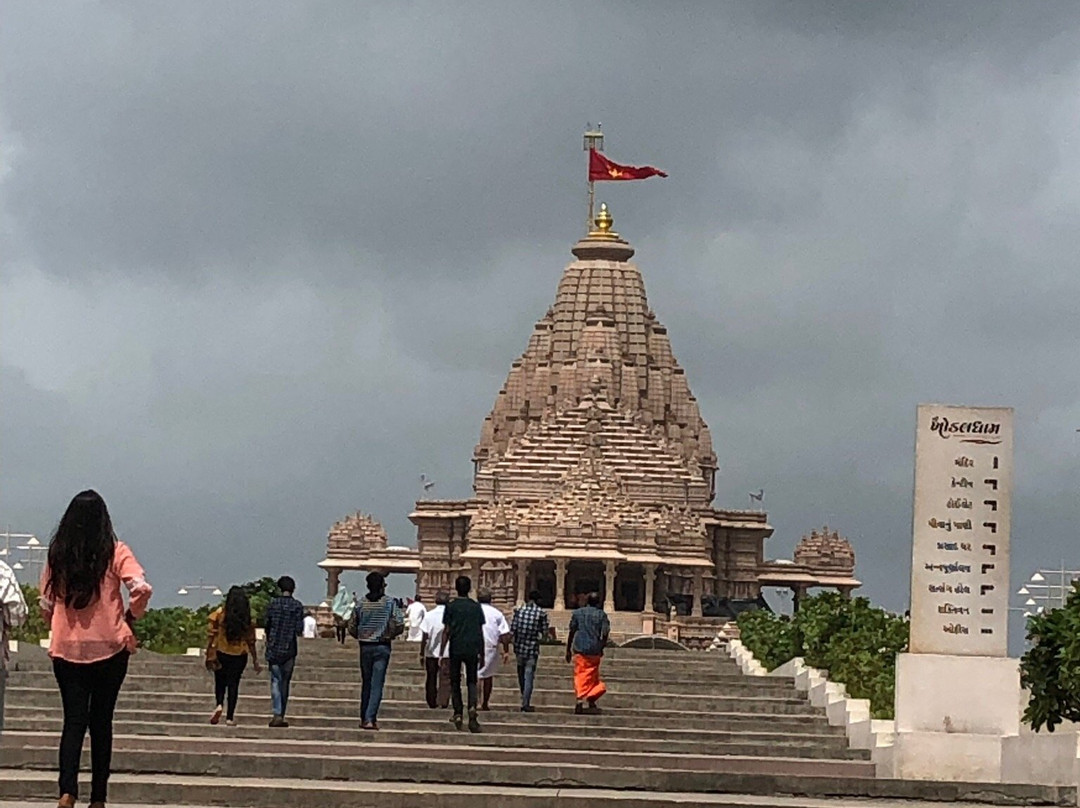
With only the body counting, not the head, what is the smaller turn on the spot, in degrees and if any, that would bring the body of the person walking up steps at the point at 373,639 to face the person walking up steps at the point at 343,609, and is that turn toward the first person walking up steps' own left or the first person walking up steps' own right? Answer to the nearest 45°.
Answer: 0° — they already face them

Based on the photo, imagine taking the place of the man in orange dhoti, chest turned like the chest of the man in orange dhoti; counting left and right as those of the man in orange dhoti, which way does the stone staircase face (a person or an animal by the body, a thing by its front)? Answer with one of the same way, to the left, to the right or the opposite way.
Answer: the opposite way

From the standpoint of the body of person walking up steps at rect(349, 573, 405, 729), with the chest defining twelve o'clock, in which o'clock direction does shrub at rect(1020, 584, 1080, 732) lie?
The shrub is roughly at 4 o'clock from the person walking up steps.

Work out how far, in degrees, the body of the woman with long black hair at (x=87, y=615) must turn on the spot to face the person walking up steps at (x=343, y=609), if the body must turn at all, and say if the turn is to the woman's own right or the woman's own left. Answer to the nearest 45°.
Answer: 0° — they already face them

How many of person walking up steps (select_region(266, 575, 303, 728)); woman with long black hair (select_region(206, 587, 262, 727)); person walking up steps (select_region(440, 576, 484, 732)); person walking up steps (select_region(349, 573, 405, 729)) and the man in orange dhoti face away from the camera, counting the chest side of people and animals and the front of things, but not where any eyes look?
5

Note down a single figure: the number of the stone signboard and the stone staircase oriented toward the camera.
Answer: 2

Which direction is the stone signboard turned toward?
toward the camera

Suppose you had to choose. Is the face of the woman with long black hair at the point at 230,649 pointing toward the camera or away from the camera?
away from the camera

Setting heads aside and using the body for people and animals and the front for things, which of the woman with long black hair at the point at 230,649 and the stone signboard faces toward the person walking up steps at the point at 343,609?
the woman with long black hair

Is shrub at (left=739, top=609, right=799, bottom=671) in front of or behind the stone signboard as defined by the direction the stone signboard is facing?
behind

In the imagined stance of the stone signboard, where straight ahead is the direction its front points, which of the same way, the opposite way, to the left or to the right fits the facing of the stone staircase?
the same way

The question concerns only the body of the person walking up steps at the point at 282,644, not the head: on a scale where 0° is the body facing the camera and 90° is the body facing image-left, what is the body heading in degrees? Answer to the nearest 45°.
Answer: approximately 180°

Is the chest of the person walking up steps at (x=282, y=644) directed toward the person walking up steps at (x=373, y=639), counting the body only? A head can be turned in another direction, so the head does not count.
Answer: no

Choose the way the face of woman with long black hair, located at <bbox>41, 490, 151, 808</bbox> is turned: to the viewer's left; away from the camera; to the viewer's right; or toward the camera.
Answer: away from the camera

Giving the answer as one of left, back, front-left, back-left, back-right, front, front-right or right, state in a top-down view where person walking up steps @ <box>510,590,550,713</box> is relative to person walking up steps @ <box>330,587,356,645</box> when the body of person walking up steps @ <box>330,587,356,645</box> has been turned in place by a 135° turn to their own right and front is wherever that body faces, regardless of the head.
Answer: front-right

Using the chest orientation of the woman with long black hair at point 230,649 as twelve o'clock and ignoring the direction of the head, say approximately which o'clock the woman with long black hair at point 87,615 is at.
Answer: the woman with long black hair at point 87,615 is roughly at 6 o'clock from the woman with long black hair at point 230,649.

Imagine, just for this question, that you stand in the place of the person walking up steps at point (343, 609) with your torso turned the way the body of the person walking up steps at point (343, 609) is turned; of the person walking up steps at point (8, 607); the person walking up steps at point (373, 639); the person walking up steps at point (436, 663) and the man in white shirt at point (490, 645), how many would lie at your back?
4

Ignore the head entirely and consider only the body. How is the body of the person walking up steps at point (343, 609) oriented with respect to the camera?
away from the camera

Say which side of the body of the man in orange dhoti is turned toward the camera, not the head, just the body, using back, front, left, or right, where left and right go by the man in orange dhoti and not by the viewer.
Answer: back

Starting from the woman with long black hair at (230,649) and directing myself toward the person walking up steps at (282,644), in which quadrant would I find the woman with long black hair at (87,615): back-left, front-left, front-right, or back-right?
front-right

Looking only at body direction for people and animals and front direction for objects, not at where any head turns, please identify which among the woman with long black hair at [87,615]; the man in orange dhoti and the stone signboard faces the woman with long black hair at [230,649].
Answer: the woman with long black hair at [87,615]
